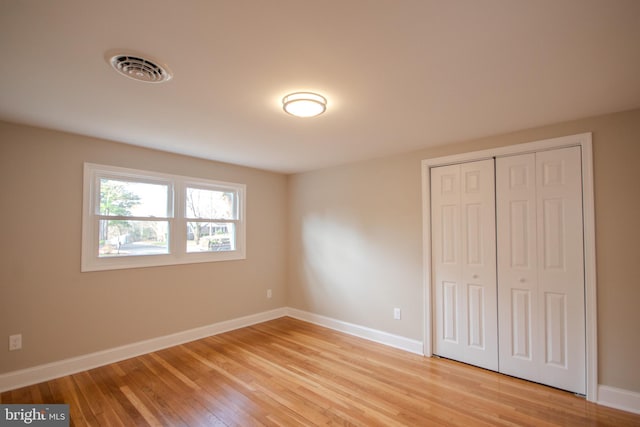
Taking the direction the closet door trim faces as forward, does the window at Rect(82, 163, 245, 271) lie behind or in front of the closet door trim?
in front

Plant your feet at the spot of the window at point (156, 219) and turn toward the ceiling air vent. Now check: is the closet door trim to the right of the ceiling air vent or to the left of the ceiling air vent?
left

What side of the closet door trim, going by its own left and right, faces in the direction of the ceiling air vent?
front

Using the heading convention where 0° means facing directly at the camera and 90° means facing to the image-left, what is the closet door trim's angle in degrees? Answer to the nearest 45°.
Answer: approximately 45°
